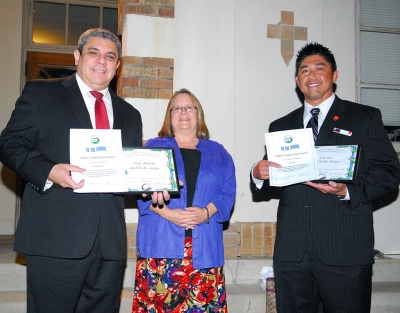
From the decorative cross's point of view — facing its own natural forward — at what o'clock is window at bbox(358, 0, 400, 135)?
The window is roughly at 8 o'clock from the decorative cross.

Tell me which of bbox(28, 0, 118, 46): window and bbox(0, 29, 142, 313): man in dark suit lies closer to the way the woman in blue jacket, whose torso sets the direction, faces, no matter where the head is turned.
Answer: the man in dark suit

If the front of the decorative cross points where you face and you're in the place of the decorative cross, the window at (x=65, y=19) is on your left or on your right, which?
on your right

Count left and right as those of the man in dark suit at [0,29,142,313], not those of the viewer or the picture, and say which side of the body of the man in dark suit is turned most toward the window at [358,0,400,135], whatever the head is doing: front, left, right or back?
left

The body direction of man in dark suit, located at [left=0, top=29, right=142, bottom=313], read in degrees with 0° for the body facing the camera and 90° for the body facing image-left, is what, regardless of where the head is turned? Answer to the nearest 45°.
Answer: approximately 315°
